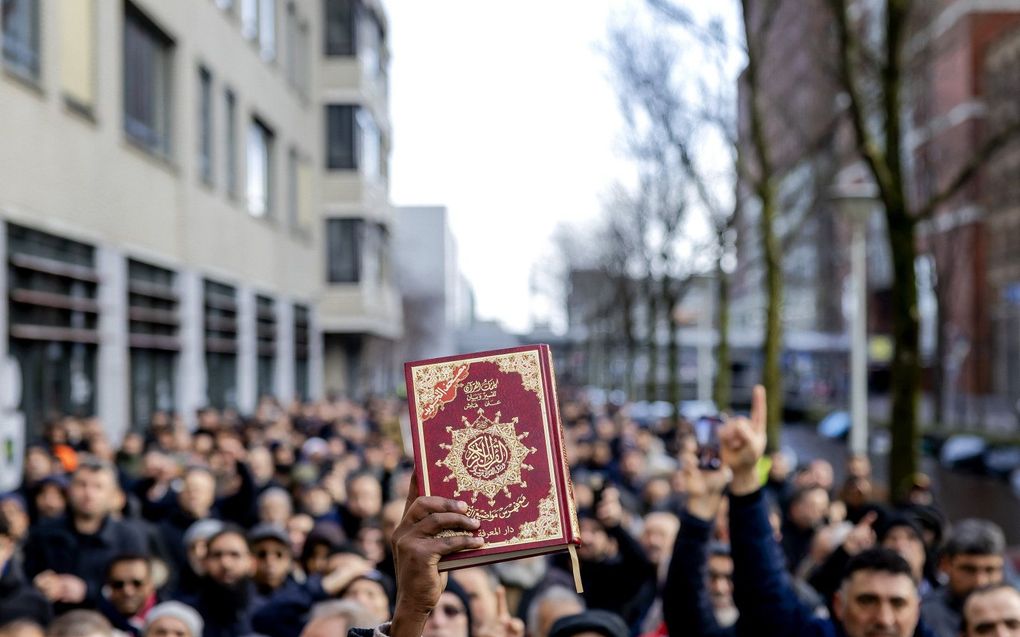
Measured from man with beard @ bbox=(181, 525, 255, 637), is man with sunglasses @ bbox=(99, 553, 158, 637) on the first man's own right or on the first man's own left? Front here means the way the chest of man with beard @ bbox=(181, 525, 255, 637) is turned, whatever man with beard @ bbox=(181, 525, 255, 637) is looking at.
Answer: on the first man's own right

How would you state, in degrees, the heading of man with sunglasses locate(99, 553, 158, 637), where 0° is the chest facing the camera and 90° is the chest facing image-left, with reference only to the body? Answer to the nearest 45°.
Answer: approximately 0°

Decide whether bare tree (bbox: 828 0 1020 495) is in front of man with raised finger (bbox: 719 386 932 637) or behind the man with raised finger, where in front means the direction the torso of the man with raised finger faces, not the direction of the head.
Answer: behind

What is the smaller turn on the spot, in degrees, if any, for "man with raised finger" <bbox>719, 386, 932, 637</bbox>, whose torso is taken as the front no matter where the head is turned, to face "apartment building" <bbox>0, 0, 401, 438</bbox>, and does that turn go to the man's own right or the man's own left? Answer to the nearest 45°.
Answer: approximately 135° to the man's own right

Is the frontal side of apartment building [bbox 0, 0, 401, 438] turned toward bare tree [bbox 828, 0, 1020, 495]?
yes

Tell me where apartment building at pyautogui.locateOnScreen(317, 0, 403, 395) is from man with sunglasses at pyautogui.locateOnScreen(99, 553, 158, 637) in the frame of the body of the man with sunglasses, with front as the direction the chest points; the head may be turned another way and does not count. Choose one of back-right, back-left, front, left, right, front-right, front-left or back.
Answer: back

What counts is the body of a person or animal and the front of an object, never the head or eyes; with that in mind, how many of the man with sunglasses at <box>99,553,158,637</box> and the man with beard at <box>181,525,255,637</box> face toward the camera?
2

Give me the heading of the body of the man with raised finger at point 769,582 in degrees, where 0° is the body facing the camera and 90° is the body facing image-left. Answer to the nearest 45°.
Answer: approximately 0°

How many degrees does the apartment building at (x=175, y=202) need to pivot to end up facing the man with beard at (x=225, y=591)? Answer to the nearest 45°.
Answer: approximately 45° to its right

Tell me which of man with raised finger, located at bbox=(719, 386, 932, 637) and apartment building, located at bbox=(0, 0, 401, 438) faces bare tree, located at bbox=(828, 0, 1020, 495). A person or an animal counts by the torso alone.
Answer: the apartment building

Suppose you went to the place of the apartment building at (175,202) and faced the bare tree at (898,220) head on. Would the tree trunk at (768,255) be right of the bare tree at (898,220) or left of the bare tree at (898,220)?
left

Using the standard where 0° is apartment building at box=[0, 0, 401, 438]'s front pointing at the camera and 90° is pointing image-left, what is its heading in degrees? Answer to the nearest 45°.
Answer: approximately 315°
